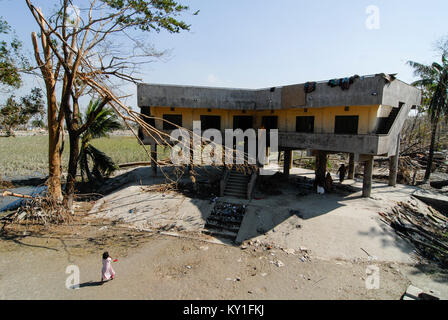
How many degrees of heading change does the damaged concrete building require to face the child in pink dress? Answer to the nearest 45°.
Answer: approximately 45° to its right

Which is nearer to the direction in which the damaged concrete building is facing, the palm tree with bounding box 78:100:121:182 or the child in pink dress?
the child in pink dress

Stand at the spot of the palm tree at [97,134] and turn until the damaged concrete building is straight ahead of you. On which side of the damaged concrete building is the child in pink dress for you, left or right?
right

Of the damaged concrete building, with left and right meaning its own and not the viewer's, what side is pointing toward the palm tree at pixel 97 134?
right

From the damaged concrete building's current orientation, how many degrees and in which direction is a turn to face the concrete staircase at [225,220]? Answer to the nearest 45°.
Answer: approximately 45° to its right

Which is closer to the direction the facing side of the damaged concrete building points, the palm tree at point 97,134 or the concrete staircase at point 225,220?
the concrete staircase

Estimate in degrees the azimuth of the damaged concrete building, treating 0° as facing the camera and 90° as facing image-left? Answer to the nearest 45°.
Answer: approximately 0°

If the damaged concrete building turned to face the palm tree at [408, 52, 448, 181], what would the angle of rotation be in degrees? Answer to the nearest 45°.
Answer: approximately 135° to its left
